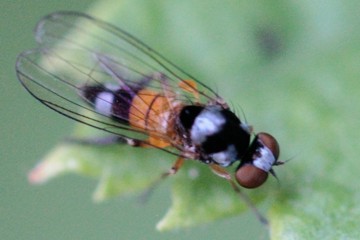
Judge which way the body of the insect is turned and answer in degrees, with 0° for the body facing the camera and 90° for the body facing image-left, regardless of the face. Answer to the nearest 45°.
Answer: approximately 315°
